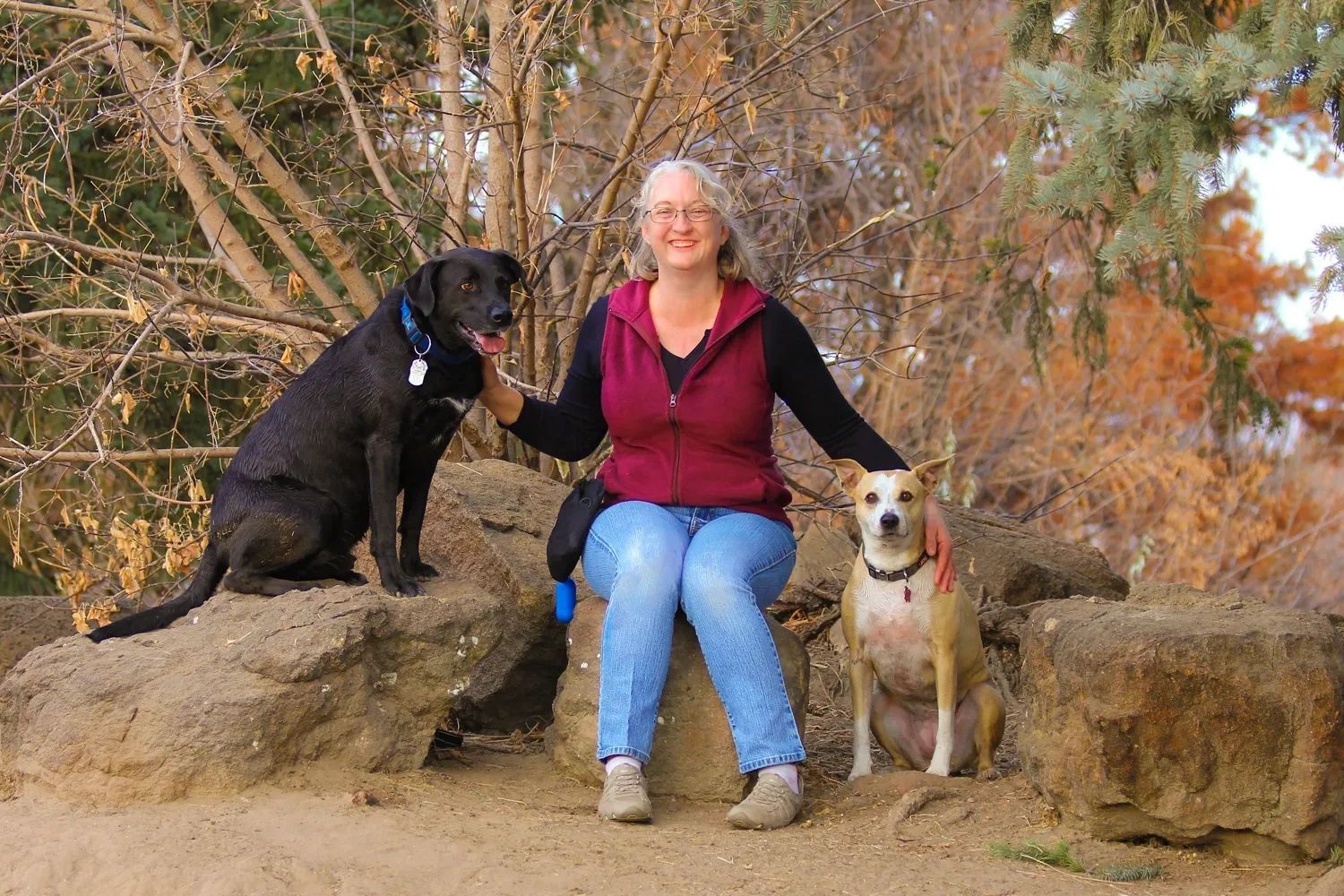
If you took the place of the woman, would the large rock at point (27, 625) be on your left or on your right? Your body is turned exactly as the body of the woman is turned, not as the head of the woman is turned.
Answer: on your right

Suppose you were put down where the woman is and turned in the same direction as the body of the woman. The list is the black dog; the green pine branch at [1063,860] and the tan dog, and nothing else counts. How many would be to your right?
1

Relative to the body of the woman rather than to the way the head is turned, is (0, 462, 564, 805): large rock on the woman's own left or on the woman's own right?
on the woman's own right

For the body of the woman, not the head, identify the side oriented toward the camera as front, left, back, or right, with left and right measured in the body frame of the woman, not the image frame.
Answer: front

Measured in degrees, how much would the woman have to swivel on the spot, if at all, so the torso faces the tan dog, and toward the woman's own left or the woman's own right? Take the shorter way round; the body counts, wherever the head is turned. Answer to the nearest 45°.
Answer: approximately 90° to the woman's own left

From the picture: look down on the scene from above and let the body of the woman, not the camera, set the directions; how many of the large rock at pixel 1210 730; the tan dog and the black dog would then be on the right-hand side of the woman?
1

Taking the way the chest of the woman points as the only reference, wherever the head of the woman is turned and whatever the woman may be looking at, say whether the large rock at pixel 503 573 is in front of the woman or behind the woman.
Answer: behind

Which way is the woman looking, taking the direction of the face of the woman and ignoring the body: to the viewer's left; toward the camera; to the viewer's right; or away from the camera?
toward the camera

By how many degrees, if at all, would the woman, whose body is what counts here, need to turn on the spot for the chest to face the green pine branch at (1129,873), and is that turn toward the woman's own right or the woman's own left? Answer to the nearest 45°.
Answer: approximately 45° to the woman's own left

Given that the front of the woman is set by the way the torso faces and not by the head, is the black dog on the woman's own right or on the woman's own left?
on the woman's own right

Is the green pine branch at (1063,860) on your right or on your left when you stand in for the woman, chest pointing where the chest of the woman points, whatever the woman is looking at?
on your left
